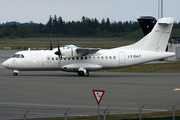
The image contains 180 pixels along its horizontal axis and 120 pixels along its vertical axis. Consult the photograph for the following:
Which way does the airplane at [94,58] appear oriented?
to the viewer's left
